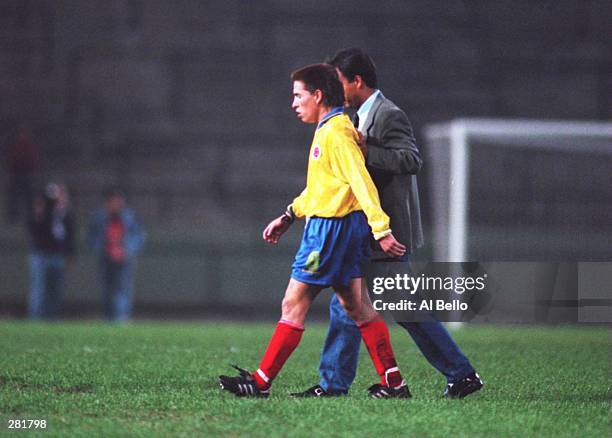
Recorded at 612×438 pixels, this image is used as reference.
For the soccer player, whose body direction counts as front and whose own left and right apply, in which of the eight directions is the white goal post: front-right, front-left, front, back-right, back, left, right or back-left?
right

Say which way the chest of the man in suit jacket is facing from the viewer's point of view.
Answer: to the viewer's left

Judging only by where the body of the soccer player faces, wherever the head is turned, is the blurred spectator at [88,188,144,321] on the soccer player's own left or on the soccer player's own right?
on the soccer player's own right

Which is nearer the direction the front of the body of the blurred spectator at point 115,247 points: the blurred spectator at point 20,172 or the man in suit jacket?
the man in suit jacket

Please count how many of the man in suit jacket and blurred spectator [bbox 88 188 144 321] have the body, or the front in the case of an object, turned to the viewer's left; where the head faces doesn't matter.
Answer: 1

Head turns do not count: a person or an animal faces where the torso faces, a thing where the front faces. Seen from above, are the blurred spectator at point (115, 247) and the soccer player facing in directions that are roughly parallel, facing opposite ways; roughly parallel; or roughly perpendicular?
roughly perpendicular

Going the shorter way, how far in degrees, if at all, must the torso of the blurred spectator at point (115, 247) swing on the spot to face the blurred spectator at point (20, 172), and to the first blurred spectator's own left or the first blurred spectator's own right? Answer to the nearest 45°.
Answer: approximately 135° to the first blurred spectator's own right

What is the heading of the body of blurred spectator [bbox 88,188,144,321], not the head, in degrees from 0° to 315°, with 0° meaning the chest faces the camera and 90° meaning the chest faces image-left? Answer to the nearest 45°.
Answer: approximately 0°

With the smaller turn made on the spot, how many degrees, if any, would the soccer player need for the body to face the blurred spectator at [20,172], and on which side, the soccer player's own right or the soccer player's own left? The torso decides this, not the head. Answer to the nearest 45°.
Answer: approximately 90° to the soccer player's own right

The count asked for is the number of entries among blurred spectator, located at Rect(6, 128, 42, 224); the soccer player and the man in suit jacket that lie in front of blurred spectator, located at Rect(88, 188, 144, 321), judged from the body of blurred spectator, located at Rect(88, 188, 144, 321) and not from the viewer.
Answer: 2

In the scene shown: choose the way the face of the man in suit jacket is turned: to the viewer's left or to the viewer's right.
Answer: to the viewer's left

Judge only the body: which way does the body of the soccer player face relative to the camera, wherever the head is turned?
to the viewer's left
